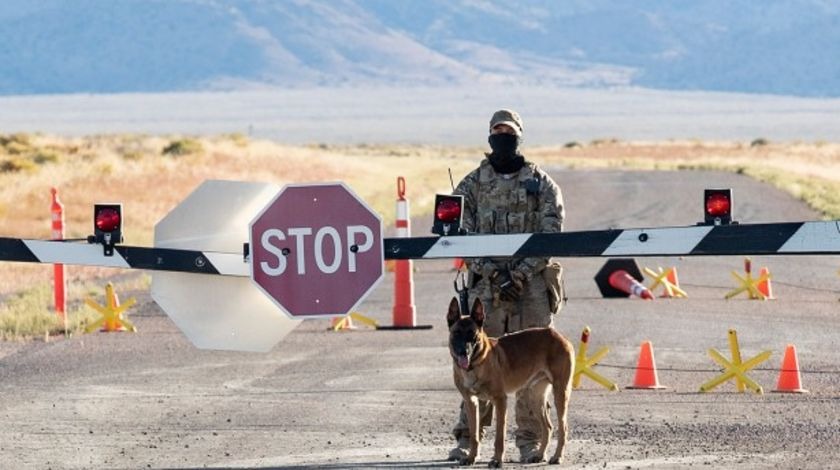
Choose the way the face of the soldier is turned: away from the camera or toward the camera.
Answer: toward the camera

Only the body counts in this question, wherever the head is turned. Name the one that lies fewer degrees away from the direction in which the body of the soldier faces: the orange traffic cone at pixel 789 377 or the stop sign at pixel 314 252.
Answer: the stop sign

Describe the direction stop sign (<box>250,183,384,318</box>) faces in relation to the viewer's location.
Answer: facing the viewer

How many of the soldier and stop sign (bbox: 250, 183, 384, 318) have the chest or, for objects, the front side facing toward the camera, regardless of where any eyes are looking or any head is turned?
2

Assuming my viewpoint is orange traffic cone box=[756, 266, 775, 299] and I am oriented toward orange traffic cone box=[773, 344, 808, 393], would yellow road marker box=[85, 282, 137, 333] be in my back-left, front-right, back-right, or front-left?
front-right

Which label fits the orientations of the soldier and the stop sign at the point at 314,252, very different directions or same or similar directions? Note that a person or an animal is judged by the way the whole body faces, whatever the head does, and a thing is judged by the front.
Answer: same or similar directions

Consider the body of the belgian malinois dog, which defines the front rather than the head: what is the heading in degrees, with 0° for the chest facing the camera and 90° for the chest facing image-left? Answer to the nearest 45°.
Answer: approximately 45°

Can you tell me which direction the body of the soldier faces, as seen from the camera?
toward the camera
